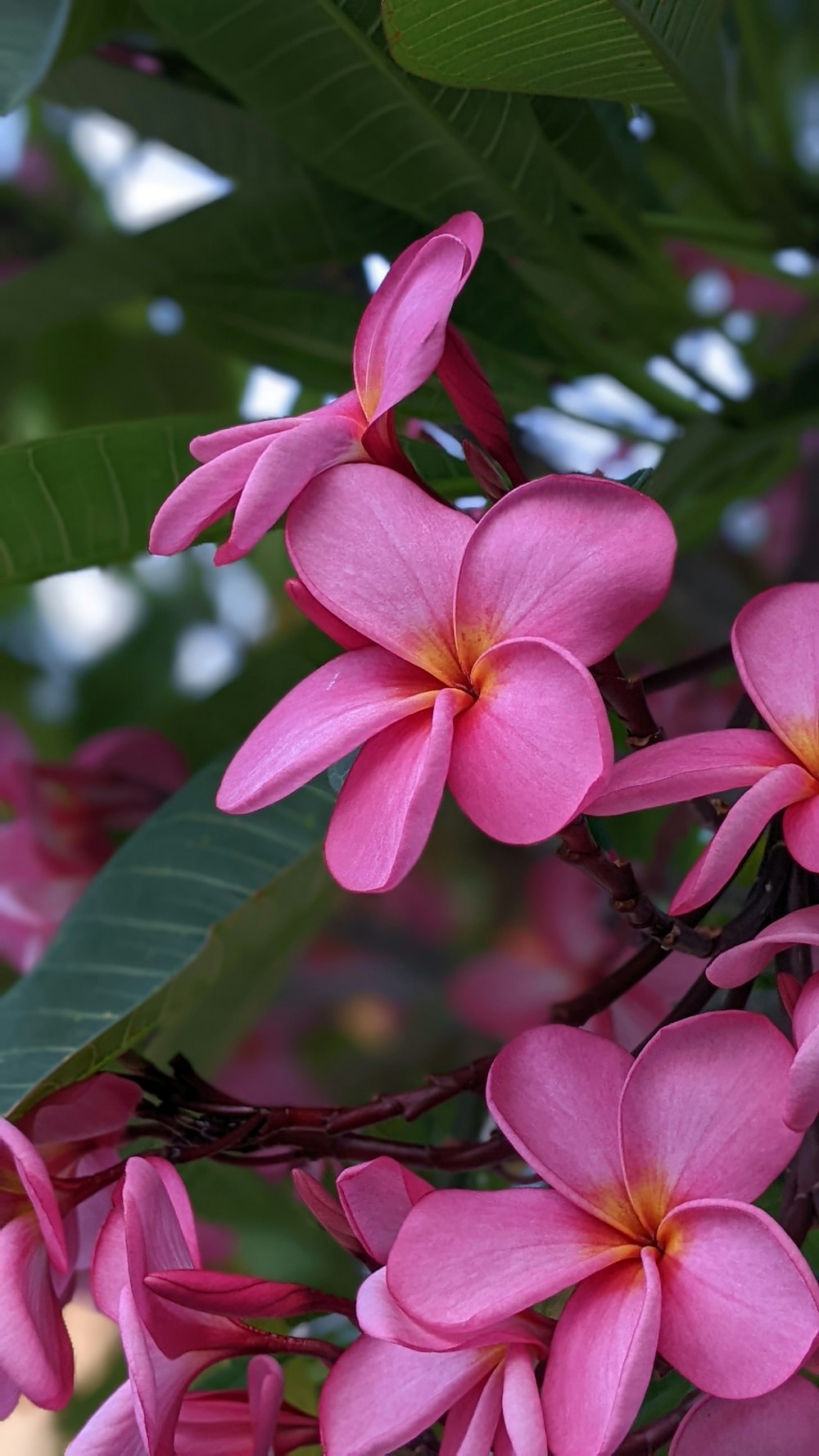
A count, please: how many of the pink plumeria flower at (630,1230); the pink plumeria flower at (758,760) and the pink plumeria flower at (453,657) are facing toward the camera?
3

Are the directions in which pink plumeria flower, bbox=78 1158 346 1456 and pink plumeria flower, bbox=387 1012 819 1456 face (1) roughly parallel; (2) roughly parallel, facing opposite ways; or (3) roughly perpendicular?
roughly perpendicular

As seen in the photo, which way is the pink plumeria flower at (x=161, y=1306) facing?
to the viewer's left

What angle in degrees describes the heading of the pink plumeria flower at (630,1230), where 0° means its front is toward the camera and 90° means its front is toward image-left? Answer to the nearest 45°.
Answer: approximately 0°

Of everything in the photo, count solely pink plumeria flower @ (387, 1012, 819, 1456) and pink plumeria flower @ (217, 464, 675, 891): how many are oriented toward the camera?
2

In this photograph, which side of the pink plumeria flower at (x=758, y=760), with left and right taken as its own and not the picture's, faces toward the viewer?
front

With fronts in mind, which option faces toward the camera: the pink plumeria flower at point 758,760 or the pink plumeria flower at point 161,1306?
the pink plumeria flower at point 758,760

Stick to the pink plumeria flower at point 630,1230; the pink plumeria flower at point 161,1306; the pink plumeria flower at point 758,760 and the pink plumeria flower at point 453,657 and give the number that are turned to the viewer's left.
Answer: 1
